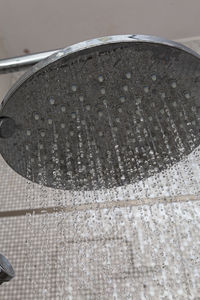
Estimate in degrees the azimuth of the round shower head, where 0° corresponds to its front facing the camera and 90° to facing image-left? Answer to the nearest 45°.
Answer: approximately 0°
